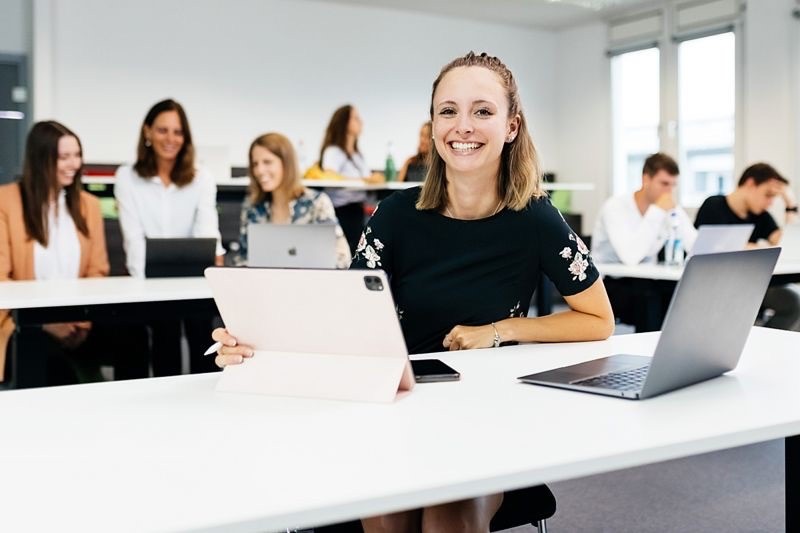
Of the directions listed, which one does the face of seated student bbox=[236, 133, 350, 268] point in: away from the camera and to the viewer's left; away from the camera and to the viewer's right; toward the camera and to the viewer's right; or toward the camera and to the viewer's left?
toward the camera and to the viewer's left

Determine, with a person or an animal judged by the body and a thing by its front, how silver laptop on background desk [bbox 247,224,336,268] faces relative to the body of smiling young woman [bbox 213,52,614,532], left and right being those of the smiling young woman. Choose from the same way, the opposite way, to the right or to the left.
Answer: the opposite way

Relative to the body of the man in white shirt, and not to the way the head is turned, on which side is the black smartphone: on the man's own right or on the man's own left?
on the man's own right

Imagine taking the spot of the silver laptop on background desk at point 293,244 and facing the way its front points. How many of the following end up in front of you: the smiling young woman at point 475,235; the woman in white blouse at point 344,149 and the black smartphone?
1

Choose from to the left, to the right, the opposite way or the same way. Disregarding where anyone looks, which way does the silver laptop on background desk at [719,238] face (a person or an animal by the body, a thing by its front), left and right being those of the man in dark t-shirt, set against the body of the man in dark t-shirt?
the opposite way

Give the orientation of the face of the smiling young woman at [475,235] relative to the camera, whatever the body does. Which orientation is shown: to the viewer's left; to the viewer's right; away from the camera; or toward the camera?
toward the camera

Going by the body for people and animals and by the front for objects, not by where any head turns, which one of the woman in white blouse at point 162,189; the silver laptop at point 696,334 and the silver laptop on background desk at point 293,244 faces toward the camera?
the woman in white blouse

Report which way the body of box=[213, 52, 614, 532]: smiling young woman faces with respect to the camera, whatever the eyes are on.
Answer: toward the camera

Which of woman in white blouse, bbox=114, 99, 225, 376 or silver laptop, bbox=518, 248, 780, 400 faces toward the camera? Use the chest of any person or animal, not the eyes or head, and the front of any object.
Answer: the woman in white blouse

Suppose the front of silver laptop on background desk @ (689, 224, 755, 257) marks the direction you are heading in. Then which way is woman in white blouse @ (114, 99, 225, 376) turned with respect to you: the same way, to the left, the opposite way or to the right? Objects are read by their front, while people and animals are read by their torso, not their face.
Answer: the opposite way

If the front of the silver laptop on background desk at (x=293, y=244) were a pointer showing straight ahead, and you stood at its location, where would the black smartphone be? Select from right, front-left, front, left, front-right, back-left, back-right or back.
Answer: back

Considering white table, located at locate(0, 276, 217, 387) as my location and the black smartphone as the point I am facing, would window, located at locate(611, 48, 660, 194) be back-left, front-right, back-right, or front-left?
back-left

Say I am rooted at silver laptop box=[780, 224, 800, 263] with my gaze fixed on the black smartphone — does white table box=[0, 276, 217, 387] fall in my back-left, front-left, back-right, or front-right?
front-right

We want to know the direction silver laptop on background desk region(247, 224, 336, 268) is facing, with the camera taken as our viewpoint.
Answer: facing away from the viewer

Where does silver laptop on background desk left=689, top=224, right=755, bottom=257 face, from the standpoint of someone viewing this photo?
facing away from the viewer and to the left of the viewer

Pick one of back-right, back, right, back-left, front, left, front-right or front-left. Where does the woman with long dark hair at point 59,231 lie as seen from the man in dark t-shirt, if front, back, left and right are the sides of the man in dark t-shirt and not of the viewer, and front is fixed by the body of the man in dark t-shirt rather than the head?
right

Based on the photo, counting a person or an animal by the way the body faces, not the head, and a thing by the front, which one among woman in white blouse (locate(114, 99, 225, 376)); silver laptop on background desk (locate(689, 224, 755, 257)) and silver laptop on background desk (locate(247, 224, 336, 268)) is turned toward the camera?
the woman in white blouse

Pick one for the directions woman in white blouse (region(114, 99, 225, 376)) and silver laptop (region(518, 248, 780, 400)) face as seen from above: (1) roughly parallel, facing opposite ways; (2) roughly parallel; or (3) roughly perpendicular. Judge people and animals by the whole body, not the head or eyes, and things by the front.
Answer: roughly parallel, facing opposite ways

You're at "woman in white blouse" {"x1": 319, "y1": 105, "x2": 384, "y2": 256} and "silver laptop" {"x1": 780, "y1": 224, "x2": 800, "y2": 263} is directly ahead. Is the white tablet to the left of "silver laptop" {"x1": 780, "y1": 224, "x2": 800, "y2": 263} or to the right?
right

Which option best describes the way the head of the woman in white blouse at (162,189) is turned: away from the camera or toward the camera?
toward the camera
